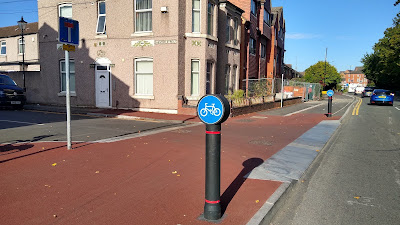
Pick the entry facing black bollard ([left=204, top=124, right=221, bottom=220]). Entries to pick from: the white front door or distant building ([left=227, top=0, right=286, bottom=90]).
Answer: the white front door

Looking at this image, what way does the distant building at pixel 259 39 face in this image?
to the viewer's right

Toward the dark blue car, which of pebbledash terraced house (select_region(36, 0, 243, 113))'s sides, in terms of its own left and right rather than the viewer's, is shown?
right

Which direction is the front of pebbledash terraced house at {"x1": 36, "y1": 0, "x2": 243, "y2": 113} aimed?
toward the camera

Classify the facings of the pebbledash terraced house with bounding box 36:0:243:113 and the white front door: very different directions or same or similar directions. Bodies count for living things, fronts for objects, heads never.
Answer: same or similar directions

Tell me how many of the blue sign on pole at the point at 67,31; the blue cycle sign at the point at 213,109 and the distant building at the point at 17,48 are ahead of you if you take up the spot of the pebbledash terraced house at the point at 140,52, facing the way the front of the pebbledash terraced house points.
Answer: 2

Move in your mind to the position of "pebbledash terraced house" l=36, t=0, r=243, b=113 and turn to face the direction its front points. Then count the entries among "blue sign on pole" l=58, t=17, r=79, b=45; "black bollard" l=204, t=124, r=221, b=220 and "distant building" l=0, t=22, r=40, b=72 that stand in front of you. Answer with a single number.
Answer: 2

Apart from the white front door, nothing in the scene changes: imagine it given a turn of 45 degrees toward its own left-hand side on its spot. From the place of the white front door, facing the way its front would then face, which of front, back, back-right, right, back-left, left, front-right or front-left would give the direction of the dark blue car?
back-right

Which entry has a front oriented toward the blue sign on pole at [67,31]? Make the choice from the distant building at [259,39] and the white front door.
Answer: the white front door

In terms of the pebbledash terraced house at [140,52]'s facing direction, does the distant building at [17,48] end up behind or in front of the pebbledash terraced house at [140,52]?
behind

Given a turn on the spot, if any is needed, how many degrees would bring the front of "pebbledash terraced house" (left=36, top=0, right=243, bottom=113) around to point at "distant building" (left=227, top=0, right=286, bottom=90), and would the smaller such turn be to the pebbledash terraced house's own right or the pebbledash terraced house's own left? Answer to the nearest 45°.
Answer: approximately 135° to the pebbledash terraced house's own left

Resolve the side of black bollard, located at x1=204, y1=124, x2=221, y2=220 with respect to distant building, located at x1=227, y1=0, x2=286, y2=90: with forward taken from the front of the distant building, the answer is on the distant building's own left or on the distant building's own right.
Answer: on the distant building's own right

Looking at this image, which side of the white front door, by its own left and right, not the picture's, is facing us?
front

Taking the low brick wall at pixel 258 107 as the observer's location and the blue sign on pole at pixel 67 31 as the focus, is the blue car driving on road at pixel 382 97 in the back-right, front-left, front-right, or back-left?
back-left
